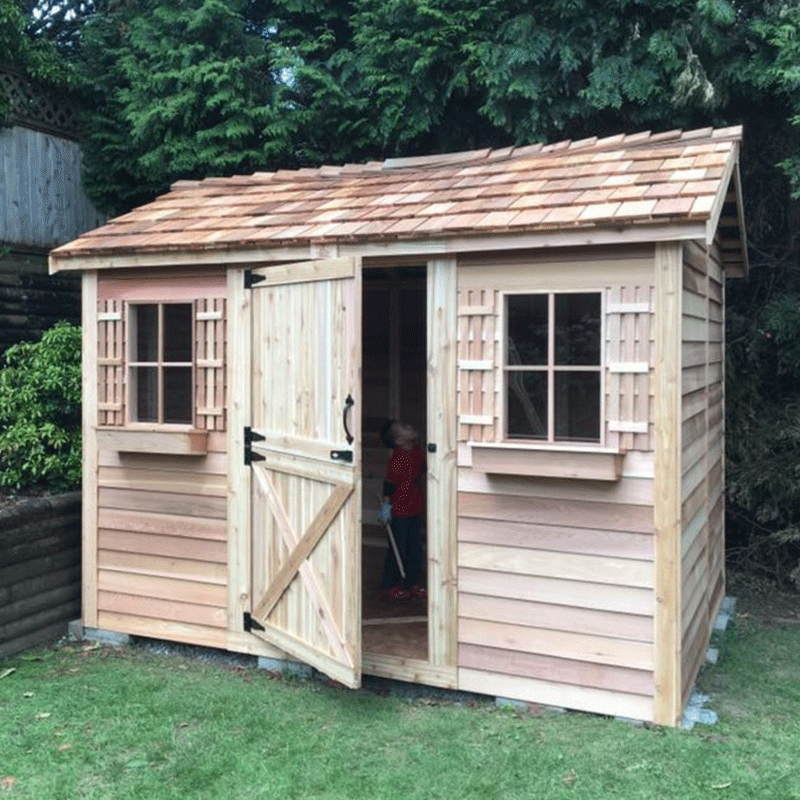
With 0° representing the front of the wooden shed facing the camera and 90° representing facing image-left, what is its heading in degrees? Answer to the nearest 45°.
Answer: approximately 45°

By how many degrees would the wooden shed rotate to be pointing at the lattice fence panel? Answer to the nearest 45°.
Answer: approximately 90° to its right

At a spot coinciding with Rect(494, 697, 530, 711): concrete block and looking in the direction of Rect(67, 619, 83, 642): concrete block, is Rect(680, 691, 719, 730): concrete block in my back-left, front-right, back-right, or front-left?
back-right
